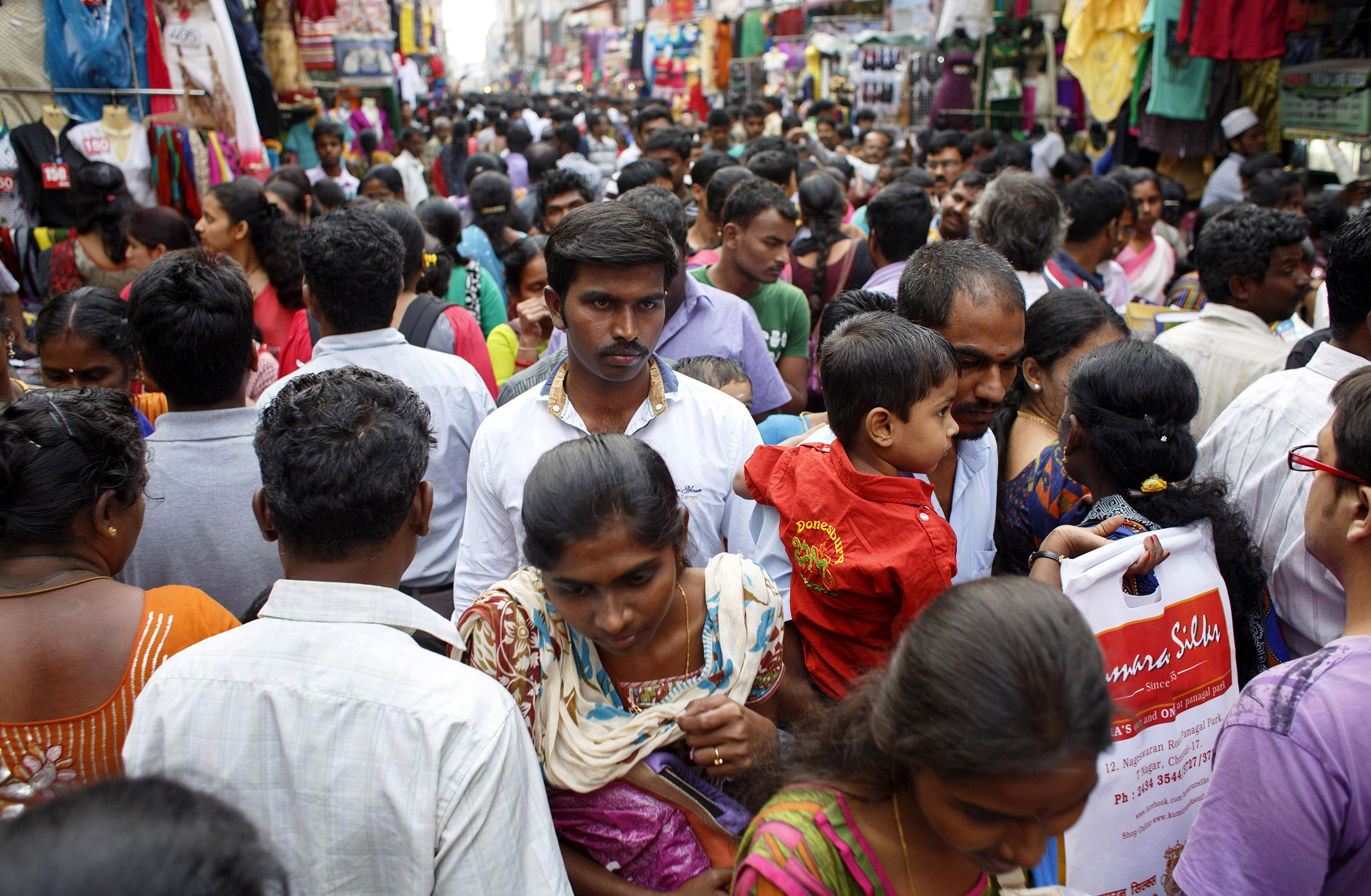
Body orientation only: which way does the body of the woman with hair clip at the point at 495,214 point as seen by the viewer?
away from the camera

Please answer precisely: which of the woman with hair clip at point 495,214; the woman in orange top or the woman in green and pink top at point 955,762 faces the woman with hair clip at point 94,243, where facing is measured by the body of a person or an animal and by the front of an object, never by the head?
the woman in orange top

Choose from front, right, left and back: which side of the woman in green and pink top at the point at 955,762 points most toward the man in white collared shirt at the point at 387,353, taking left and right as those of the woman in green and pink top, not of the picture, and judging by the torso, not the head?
back

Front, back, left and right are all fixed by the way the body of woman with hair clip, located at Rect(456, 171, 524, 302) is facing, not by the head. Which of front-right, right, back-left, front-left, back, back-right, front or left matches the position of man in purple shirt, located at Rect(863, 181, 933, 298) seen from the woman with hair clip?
back-right

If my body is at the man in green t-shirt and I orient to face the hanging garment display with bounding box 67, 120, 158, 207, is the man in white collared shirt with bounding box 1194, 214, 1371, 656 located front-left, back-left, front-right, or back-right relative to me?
back-left

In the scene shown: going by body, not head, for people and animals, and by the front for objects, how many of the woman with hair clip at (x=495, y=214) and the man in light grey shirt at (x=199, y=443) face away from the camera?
2

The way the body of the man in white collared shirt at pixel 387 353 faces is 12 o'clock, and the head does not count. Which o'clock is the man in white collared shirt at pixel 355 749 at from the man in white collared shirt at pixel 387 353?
the man in white collared shirt at pixel 355 749 is roughly at 6 o'clock from the man in white collared shirt at pixel 387 353.

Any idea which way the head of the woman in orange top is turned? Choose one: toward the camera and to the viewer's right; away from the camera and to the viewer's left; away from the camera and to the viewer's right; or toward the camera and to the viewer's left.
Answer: away from the camera and to the viewer's right

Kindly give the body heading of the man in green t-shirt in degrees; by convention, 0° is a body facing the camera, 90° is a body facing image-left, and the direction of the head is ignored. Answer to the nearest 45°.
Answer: approximately 315°
